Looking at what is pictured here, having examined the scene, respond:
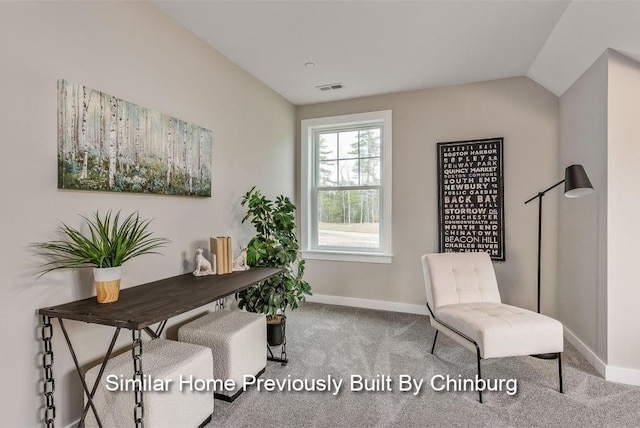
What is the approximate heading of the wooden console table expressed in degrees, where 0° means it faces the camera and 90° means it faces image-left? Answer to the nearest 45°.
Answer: approximately 315°

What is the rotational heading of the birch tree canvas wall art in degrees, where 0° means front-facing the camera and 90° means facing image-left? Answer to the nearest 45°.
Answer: approximately 315°

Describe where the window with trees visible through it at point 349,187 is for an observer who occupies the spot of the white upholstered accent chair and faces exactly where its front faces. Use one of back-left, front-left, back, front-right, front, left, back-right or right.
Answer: back

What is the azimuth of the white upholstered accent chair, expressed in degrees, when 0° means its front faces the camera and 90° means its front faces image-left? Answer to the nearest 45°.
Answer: approximately 315°

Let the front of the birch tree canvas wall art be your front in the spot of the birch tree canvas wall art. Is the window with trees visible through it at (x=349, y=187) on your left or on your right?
on your left

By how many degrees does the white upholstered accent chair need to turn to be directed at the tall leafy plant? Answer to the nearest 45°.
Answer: approximately 135° to its right

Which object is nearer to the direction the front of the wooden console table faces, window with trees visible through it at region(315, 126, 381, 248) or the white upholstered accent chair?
the white upholstered accent chair

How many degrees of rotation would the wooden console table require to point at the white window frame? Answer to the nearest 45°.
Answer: approximately 90° to its left

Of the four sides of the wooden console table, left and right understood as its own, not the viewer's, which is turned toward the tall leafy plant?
left
